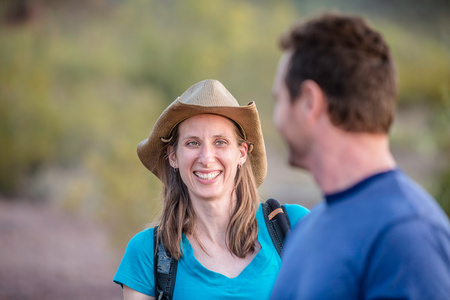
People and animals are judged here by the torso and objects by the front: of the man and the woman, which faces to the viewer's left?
the man

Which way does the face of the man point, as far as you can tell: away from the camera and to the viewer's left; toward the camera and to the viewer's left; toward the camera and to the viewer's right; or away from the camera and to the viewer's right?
away from the camera and to the viewer's left

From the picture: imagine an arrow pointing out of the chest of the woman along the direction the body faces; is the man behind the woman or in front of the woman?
in front

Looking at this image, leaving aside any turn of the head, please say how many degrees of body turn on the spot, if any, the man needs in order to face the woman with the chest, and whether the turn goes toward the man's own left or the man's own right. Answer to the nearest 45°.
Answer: approximately 45° to the man's own right

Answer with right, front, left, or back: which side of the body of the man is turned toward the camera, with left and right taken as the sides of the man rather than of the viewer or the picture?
left

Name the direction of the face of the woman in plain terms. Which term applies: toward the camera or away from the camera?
toward the camera

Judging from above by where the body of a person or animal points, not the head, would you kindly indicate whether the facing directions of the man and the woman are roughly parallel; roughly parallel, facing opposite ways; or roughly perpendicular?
roughly perpendicular

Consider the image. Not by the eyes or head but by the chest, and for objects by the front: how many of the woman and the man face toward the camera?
1

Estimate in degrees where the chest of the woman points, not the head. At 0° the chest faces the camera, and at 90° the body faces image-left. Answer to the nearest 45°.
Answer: approximately 0°
